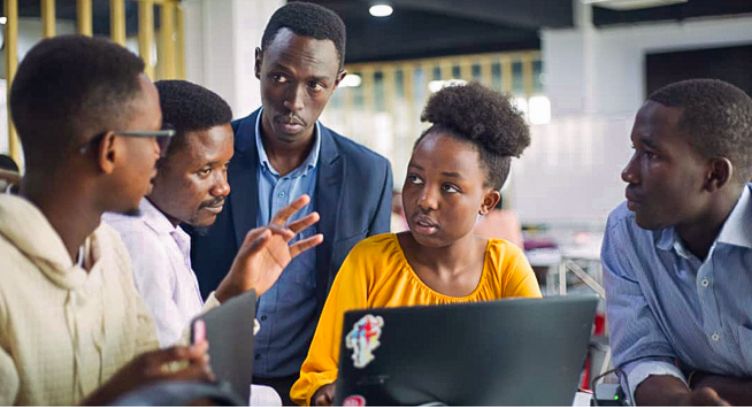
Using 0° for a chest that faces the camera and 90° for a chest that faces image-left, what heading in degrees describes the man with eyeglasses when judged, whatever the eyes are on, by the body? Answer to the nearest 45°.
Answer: approximately 315°

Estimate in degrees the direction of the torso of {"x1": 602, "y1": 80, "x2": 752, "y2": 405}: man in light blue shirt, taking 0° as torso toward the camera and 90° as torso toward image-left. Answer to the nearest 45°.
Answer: approximately 45°

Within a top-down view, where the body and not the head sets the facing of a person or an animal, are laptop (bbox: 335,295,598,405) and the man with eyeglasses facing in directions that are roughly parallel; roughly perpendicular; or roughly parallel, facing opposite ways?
roughly perpendicular

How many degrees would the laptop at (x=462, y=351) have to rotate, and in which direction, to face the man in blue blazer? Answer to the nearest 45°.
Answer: approximately 45° to its left

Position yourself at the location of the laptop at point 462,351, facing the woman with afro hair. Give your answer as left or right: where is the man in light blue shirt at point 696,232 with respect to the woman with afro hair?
right

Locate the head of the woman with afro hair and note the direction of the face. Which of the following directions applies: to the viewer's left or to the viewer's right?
to the viewer's left

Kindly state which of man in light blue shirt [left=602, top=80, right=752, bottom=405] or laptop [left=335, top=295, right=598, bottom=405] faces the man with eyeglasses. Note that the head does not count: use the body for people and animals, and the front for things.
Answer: the man in light blue shirt

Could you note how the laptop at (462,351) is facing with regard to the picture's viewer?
facing away from the viewer

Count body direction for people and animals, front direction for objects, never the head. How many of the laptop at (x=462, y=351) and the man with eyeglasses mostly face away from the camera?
1

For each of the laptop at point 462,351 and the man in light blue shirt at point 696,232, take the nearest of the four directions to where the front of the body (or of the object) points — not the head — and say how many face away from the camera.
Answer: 1
